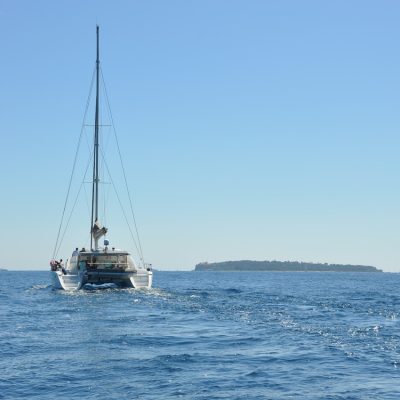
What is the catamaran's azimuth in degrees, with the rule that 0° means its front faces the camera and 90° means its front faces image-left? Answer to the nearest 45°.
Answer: approximately 180°
